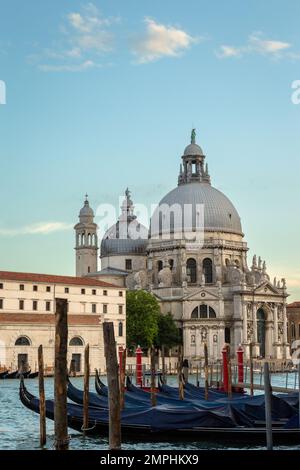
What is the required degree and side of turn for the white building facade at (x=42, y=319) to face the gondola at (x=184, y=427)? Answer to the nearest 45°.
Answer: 0° — it already faces it

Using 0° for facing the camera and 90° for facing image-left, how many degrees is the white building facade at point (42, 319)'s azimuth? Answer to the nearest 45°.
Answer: approximately 0°

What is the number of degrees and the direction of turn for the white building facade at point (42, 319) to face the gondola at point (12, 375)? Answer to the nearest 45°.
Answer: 0° — it already faces it

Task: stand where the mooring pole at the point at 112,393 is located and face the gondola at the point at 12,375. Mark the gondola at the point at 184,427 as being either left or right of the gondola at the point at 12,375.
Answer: right

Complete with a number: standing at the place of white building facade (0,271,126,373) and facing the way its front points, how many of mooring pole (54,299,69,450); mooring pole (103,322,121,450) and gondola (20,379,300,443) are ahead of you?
3

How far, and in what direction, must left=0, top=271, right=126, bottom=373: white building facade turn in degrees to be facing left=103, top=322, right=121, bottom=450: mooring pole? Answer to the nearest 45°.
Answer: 0° — it already faces it

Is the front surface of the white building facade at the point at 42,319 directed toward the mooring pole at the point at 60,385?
yes

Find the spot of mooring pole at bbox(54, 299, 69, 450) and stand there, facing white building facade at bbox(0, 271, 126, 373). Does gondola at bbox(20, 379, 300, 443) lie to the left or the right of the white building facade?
right

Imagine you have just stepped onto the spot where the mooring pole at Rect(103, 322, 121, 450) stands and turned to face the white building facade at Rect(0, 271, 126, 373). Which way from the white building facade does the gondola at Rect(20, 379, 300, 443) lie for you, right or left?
right
